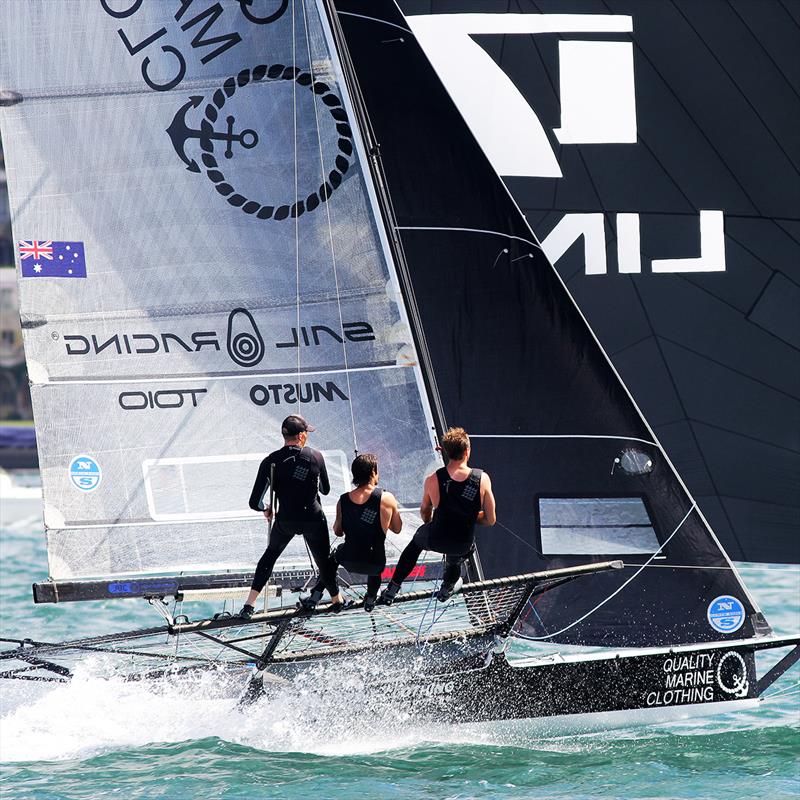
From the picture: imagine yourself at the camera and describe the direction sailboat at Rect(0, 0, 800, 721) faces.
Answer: facing to the right of the viewer

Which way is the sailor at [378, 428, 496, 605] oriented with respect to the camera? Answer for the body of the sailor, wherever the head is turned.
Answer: away from the camera

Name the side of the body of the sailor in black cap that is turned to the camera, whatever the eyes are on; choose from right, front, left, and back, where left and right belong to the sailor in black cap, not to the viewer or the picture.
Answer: back

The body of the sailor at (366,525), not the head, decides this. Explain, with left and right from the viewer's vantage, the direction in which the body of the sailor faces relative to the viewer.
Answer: facing away from the viewer

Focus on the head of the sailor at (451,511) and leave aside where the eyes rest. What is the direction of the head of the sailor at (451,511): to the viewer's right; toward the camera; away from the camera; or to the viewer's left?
away from the camera

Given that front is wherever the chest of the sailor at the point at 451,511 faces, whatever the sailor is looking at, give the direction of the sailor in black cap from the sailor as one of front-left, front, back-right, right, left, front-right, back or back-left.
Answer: left
